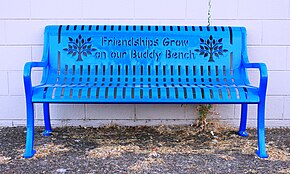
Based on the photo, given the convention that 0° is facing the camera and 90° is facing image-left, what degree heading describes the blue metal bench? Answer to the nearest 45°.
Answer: approximately 0°
